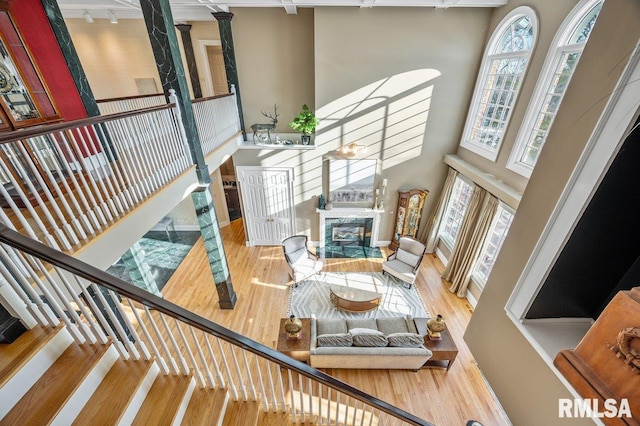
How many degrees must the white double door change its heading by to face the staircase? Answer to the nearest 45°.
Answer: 0° — it already faces it

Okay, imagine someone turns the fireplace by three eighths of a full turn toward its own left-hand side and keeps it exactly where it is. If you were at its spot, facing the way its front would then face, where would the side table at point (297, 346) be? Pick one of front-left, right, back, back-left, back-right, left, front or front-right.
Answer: back-right

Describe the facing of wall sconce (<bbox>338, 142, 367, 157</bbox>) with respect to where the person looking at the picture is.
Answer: facing the viewer

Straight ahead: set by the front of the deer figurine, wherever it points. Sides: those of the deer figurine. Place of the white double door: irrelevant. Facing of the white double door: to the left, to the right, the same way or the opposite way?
to the right

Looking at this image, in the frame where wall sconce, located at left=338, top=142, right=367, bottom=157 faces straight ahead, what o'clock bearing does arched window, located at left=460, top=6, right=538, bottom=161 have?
The arched window is roughly at 9 o'clock from the wall sconce.

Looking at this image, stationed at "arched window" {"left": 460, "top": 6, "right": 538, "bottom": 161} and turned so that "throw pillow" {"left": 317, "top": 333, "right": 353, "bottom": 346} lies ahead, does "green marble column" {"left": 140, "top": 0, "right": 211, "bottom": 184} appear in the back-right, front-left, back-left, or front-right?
front-right

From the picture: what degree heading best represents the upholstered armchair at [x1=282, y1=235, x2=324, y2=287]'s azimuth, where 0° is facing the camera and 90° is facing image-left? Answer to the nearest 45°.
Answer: approximately 315°

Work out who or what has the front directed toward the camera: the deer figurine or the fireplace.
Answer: the fireplace

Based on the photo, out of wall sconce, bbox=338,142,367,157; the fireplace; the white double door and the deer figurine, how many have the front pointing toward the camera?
3

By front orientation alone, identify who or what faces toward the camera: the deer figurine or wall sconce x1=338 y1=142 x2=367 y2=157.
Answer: the wall sconce

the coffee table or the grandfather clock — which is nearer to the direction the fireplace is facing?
the coffee table

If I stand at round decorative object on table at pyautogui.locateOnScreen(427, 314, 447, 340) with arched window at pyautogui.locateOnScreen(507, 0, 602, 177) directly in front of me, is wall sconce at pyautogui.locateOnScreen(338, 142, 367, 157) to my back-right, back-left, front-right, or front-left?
front-left

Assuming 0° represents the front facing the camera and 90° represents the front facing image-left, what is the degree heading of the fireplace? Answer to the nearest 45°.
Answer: approximately 0°

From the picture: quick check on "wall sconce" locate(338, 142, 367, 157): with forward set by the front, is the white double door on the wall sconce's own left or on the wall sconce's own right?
on the wall sconce's own right

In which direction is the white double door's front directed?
toward the camera

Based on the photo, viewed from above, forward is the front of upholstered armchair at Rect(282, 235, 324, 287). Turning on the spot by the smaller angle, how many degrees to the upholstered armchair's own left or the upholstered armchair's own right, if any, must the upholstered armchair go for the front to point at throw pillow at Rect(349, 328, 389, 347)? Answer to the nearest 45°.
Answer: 0° — it already faces it
